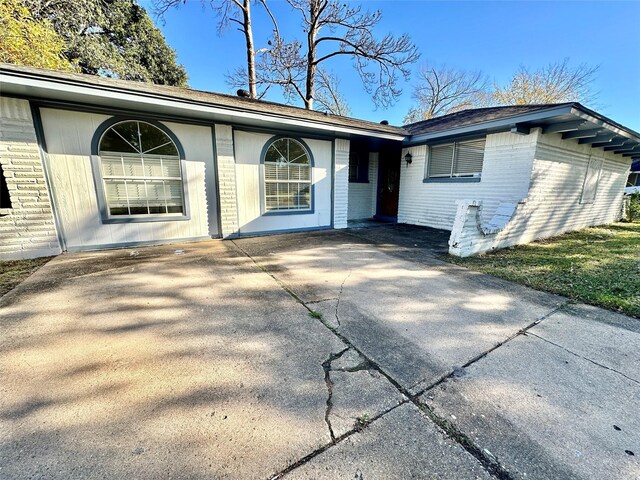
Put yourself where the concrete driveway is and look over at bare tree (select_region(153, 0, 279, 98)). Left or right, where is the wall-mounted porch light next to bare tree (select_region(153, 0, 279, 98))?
right

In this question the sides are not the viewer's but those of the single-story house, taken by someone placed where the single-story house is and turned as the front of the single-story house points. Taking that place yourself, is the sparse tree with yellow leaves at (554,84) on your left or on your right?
on your left

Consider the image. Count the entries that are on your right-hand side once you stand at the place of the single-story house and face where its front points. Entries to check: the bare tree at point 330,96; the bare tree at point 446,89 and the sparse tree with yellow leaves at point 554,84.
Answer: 0

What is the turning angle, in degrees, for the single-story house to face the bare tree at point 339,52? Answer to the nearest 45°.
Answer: approximately 135° to its left

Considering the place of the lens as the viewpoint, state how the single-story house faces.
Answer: facing the viewer and to the right of the viewer

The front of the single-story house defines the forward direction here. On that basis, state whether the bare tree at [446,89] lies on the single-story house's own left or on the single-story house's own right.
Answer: on the single-story house's own left

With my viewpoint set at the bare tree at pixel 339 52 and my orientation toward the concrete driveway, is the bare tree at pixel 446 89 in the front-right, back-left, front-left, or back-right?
back-left

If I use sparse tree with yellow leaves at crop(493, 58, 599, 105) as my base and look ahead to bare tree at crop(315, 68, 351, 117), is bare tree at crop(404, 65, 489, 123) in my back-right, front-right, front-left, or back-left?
front-right

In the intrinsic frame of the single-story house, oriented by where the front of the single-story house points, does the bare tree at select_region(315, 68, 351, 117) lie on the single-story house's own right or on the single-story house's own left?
on the single-story house's own left

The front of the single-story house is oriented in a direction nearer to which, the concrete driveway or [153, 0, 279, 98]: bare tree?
the concrete driveway

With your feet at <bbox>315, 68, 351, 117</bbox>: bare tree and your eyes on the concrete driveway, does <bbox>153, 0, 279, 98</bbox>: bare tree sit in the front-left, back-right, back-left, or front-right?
front-right

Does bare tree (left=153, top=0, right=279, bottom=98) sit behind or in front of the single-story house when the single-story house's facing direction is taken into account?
behind
